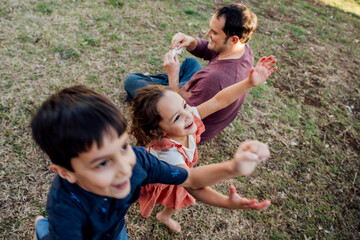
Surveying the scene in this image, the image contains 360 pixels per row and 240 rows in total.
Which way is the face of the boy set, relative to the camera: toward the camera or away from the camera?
toward the camera

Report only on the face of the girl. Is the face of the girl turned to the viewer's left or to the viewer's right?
to the viewer's right

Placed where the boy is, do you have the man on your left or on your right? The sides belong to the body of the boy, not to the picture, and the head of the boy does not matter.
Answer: on your left

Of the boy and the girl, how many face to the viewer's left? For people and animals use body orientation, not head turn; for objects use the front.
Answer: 0

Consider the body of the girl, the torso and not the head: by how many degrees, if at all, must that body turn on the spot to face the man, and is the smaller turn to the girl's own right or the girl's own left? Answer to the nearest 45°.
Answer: approximately 135° to the girl's own left

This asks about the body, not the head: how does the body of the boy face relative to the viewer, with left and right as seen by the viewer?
facing the viewer and to the right of the viewer

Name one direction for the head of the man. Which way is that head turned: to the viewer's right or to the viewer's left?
to the viewer's left

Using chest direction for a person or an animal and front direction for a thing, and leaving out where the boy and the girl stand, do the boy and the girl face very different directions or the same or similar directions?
same or similar directions

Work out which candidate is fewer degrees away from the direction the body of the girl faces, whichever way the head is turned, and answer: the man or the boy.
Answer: the boy

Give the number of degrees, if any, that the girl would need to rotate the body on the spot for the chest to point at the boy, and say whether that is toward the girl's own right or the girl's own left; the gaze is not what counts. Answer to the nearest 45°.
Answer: approximately 45° to the girl's own right
